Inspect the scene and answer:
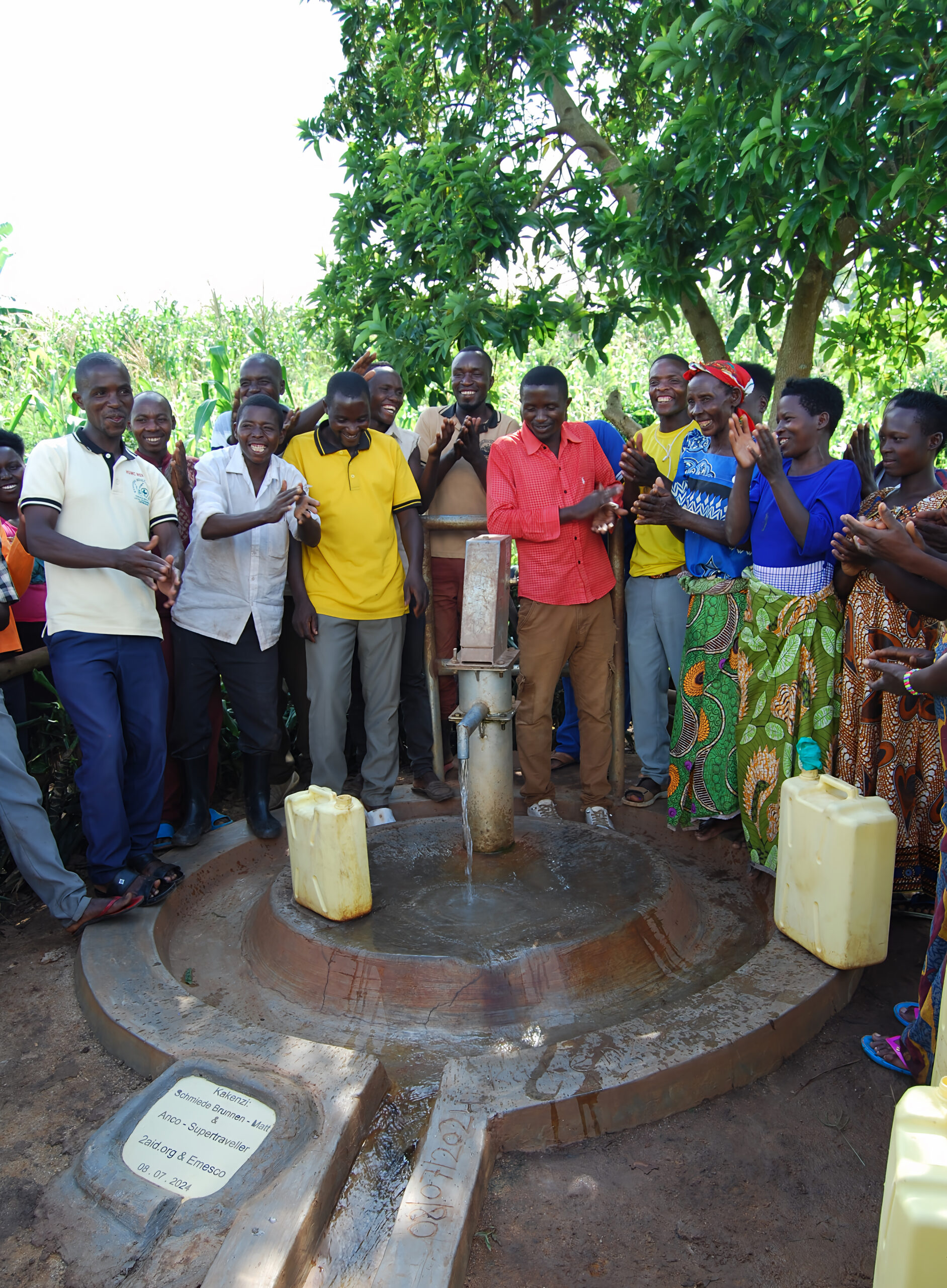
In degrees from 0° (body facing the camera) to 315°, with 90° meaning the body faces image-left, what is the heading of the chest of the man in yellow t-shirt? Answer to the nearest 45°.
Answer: approximately 45°

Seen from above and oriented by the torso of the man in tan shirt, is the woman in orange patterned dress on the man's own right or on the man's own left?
on the man's own left

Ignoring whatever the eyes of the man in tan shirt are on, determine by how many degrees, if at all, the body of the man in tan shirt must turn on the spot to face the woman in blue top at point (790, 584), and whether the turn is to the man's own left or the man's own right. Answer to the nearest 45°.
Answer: approximately 45° to the man's own left

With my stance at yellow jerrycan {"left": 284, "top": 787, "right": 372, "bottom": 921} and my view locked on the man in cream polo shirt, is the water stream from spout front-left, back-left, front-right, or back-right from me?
back-right
